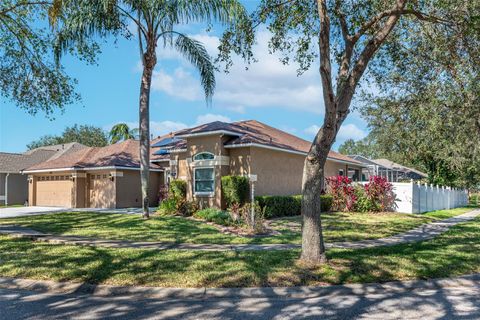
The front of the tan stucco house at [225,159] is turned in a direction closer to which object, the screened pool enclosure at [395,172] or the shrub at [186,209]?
the shrub

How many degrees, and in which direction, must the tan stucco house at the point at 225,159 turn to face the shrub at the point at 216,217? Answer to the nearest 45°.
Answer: approximately 45° to its left

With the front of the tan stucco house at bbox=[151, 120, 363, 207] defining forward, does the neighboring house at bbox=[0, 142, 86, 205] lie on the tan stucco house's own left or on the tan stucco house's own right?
on the tan stucco house's own right

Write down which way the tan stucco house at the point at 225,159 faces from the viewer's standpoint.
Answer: facing the viewer and to the left of the viewer

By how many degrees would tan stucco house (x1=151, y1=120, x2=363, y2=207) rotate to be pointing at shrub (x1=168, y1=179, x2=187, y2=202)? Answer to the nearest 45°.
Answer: approximately 45° to its right
